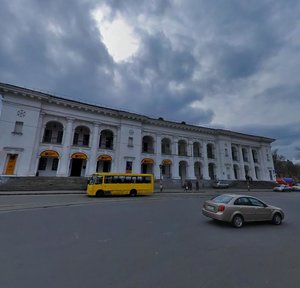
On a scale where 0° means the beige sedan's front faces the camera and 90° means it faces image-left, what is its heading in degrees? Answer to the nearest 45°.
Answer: approximately 225°

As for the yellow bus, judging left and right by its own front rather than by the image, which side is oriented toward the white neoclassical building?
right

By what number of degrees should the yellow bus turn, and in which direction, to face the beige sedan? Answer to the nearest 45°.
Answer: approximately 135° to its left

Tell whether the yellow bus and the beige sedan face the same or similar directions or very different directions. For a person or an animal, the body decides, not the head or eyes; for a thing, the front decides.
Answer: very different directions

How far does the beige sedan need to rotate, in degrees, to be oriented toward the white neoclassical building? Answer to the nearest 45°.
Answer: approximately 90° to its left

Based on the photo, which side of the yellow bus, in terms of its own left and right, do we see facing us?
left

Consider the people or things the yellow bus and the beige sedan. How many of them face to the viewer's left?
1

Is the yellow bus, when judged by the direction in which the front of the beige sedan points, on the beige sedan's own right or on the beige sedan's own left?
on the beige sedan's own left
